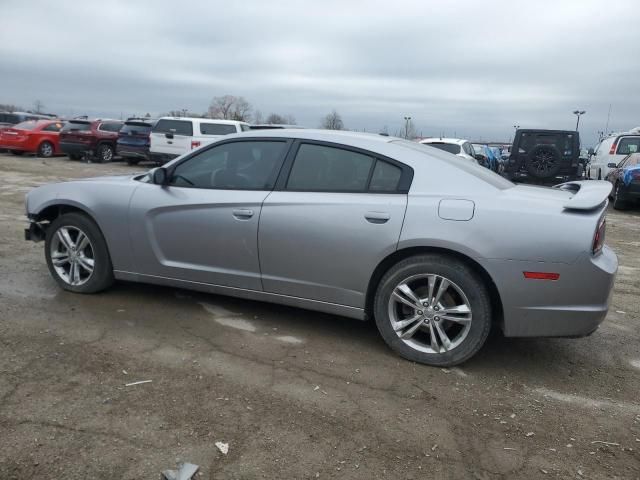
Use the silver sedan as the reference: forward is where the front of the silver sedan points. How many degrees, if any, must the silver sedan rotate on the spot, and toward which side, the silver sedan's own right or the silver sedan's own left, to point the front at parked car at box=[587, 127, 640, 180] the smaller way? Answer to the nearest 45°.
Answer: approximately 90° to the silver sedan's own right

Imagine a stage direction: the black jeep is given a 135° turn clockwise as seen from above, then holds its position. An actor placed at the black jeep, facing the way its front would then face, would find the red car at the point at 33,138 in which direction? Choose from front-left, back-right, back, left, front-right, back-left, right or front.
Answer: back-right

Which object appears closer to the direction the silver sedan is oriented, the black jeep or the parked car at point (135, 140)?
the parked car

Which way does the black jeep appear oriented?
away from the camera

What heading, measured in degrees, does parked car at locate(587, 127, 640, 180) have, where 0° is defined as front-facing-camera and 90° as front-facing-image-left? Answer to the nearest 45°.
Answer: approximately 135°

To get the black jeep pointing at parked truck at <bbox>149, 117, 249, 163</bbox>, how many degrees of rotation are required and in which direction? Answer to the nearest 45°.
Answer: approximately 90° to its left
